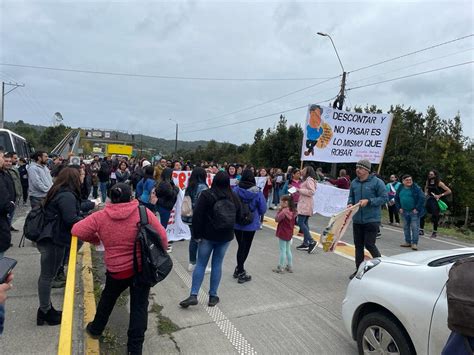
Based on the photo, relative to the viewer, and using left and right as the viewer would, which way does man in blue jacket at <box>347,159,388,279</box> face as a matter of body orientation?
facing the viewer and to the left of the viewer

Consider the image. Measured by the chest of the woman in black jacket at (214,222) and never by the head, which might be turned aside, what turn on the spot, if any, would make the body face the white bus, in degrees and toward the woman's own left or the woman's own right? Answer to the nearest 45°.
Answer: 0° — they already face it

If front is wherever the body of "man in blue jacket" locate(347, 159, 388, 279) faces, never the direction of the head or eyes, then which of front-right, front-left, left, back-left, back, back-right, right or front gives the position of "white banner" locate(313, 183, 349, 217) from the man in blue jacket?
back-right

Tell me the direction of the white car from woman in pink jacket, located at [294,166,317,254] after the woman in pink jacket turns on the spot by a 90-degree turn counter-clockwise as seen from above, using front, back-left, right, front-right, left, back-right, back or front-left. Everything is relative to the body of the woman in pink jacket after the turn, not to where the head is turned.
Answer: front

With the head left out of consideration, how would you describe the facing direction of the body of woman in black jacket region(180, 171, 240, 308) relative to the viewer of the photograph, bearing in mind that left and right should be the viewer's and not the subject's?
facing away from the viewer and to the left of the viewer

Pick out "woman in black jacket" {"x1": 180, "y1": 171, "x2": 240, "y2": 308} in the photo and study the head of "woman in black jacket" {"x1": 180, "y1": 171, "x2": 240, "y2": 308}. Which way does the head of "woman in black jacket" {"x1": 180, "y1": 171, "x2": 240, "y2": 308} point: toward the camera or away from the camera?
away from the camera

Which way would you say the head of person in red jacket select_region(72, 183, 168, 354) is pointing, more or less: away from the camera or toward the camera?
away from the camera

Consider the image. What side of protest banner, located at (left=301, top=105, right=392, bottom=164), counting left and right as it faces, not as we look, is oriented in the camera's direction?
front
